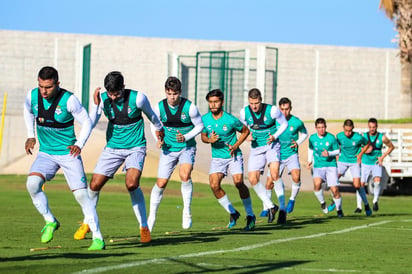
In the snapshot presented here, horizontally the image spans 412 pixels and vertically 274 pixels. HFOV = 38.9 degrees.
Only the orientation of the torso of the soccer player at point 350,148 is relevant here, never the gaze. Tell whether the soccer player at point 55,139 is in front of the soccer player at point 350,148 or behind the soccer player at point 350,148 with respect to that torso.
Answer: in front

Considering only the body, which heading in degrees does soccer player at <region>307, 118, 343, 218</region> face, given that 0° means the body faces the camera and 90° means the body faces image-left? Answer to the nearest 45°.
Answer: approximately 0°

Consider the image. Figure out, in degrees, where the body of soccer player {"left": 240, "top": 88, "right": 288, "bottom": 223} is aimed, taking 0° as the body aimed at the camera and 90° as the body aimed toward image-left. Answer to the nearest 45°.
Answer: approximately 45°

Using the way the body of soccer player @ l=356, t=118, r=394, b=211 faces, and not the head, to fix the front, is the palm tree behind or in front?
behind

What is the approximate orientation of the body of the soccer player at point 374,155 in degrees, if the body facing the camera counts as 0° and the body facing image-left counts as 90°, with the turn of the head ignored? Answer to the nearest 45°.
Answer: approximately 0°
